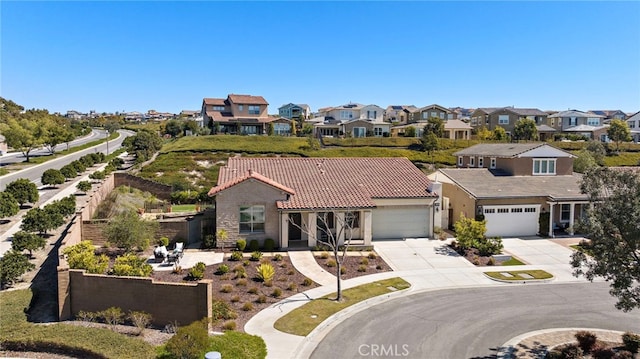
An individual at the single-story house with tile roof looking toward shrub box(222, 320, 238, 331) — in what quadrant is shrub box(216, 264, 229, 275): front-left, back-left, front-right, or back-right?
front-right

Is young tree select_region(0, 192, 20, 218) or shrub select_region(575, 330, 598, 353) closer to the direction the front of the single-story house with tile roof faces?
the shrub

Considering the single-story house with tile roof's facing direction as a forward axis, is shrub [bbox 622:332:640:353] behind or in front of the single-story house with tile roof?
in front

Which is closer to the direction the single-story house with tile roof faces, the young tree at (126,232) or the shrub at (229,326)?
the shrub

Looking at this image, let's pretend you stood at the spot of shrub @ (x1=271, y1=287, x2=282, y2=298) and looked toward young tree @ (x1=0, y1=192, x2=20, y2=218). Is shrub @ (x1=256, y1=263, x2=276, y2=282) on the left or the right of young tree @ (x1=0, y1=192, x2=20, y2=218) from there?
right

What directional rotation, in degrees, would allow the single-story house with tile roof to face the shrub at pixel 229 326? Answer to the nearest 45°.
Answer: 0° — it already faces it

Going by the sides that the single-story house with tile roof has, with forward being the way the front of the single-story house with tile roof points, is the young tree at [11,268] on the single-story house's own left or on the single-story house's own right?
on the single-story house's own right

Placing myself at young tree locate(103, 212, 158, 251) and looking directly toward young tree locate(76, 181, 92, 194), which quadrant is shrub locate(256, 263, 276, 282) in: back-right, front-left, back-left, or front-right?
back-right

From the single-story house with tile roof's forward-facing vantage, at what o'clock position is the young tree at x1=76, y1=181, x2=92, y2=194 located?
The young tree is roughly at 4 o'clock from the single-story house with tile roof.

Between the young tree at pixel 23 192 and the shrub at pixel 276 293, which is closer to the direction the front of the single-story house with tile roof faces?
the shrub

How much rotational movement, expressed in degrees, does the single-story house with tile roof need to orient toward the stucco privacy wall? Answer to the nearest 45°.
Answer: approximately 45° to its right

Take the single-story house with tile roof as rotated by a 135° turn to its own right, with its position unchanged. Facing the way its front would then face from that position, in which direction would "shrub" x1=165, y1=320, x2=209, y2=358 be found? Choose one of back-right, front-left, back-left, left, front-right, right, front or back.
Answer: back-left

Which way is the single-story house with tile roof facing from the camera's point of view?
toward the camera

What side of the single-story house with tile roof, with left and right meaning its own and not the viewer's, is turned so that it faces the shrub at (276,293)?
front

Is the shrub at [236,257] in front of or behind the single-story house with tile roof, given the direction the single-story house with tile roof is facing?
in front

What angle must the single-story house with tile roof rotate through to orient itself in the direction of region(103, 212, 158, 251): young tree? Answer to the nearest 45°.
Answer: approximately 45° to its right

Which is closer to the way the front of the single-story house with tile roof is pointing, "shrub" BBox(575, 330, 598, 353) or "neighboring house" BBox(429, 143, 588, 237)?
the shrub
